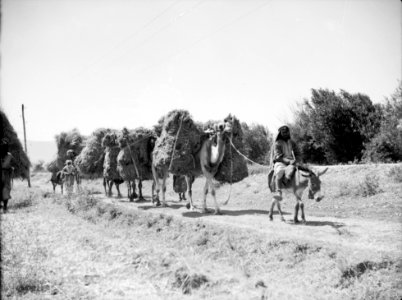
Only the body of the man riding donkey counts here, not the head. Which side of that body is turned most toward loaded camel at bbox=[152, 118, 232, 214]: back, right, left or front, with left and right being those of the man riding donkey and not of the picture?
back

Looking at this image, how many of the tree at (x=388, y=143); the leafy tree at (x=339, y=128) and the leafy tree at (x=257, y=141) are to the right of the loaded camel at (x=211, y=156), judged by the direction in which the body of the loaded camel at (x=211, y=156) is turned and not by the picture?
0

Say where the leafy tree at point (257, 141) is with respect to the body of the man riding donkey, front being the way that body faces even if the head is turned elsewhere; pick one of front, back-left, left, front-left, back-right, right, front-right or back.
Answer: back-left

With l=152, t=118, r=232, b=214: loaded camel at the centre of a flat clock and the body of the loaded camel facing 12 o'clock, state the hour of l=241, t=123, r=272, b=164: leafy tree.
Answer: The leafy tree is roughly at 8 o'clock from the loaded camel.

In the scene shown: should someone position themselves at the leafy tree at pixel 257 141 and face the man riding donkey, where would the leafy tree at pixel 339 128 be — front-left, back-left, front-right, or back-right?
front-left

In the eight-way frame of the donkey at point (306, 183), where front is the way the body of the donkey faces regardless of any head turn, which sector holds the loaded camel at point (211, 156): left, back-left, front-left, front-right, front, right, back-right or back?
back

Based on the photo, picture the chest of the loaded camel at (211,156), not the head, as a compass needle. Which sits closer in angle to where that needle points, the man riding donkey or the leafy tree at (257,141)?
the man riding donkey

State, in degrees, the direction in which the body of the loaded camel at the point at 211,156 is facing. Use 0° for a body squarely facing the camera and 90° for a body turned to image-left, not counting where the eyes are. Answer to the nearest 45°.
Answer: approximately 315°

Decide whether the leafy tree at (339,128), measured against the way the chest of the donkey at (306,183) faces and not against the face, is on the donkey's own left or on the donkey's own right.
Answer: on the donkey's own left

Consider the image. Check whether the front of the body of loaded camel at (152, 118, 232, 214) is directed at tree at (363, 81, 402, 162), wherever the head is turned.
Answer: no

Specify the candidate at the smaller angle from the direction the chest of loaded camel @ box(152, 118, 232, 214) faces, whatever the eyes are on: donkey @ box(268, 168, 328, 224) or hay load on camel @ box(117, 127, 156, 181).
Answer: the donkey

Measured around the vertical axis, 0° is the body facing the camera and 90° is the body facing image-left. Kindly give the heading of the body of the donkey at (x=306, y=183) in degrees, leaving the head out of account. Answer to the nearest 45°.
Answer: approximately 315°

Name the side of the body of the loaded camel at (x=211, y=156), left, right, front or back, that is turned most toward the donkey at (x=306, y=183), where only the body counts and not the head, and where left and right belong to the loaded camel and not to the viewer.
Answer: front

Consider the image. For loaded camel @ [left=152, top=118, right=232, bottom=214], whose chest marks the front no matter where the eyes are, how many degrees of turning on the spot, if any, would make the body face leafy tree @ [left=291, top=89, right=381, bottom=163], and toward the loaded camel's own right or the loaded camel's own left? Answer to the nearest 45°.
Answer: approximately 90° to the loaded camel's own left

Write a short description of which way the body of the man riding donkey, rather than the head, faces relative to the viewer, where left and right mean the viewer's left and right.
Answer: facing the viewer and to the right of the viewer

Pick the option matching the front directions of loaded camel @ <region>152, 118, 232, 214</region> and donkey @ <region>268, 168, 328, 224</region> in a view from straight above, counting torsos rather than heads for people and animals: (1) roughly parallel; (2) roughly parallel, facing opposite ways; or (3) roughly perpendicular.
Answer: roughly parallel

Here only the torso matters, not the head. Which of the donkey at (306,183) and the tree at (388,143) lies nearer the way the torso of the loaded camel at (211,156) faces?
the donkey
